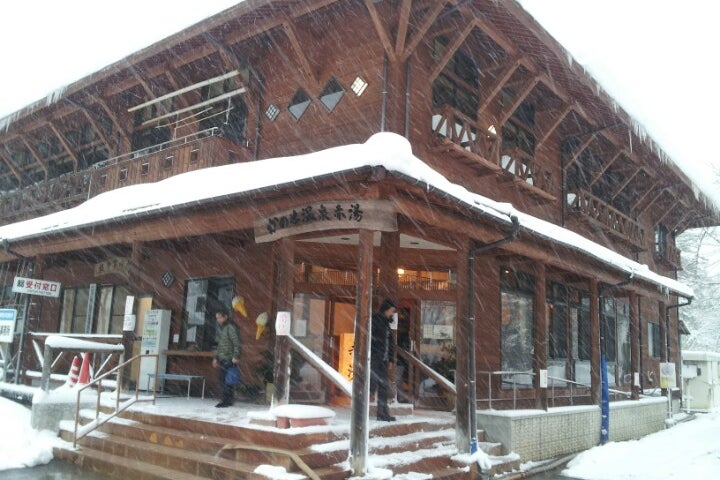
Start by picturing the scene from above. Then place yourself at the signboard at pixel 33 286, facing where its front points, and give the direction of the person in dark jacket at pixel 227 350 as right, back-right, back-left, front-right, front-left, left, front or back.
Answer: front-left

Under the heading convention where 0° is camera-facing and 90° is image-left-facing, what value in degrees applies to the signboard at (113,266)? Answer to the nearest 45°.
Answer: approximately 45°

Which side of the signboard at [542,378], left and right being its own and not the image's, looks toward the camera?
front

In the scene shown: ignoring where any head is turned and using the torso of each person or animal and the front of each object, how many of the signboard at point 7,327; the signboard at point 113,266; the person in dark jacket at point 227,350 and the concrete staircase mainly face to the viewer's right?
0

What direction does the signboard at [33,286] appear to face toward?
toward the camera

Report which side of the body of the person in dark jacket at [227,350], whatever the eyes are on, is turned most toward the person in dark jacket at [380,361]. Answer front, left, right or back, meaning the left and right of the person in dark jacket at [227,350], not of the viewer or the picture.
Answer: left

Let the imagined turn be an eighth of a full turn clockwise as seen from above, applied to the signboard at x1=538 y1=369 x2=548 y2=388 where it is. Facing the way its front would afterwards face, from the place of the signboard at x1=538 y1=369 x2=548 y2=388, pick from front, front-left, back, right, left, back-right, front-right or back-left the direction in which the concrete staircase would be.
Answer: front
